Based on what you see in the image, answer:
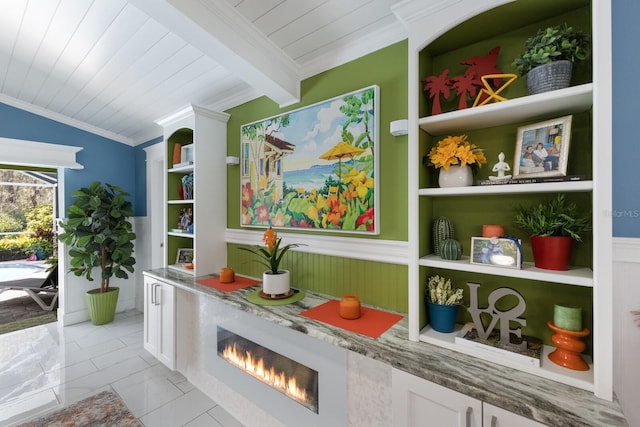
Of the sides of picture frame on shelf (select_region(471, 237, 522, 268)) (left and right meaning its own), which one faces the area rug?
right

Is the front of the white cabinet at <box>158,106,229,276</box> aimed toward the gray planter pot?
no

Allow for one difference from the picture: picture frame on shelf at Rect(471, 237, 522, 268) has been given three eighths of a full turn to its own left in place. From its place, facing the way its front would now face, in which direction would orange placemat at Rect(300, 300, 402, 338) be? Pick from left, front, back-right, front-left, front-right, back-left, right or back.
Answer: back-left

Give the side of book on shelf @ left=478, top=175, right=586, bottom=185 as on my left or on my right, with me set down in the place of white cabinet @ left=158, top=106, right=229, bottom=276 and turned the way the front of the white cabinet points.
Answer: on my left

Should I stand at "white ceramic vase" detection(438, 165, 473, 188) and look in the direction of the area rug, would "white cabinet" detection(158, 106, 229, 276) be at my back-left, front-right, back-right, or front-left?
front-right

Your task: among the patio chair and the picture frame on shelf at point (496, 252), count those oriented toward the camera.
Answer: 1

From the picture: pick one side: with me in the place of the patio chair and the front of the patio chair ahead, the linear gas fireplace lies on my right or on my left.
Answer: on my left

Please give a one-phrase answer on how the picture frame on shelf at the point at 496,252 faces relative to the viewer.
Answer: facing the viewer

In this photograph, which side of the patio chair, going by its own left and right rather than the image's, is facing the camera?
left

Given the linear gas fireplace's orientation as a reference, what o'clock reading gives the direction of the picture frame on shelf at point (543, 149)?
The picture frame on shelf is roughly at 9 o'clock from the linear gas fireplace.

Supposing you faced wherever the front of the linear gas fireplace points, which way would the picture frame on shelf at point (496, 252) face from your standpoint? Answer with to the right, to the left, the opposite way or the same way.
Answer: the same way

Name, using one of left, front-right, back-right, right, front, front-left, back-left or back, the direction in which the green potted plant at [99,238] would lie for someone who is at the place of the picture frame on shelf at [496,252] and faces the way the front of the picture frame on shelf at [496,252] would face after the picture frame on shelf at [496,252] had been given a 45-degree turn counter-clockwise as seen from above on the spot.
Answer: back-right

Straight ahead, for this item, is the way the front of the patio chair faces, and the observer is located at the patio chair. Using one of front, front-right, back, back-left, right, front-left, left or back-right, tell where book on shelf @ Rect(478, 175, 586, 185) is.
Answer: left

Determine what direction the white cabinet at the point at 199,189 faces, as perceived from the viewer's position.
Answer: facing the viewer and to the left of the viewer

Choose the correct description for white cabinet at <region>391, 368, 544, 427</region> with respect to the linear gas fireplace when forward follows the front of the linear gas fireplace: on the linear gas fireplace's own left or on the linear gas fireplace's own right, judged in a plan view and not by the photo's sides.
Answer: on the linear gas fireplace's own left
